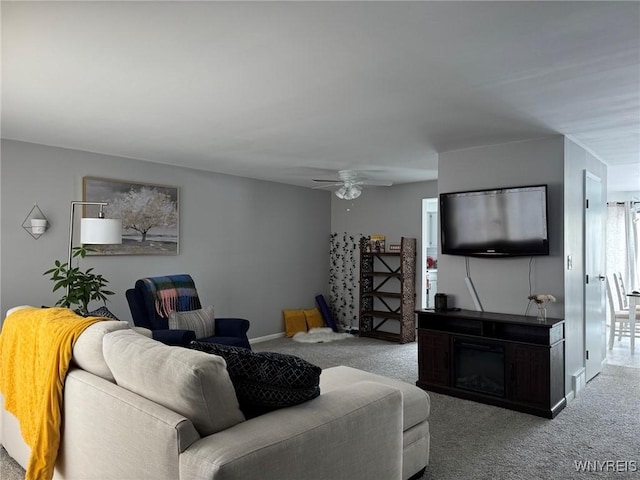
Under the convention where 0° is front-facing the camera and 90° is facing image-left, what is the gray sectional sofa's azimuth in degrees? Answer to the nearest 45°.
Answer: approximately 225°

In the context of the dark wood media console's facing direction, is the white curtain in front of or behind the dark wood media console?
behind

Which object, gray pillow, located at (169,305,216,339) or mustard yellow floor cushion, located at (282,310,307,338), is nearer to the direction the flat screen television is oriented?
the gray pillow

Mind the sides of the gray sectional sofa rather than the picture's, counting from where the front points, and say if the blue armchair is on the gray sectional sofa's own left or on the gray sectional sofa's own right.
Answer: on the gray sectional sofa's own left

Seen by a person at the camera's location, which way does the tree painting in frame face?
facing the viewer and to the right of the viewer

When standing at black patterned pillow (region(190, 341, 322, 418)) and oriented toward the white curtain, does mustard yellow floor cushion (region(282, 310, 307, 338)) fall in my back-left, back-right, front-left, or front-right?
front-left

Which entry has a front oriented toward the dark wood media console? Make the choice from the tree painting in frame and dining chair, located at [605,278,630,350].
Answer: the tree painting in frame

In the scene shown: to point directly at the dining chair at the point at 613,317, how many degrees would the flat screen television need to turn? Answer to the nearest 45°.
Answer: approximately 180°

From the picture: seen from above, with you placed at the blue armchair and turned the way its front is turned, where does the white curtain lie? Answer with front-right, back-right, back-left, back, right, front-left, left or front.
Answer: front-left

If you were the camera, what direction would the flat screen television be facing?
facing the viewer and to the left of the viewer

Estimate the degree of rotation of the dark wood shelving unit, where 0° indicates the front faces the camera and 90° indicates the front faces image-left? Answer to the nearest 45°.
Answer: approximately 45°

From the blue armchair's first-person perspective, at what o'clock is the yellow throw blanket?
The yellow throw blanket is roughly at 2 o'clock from the blue armchair.

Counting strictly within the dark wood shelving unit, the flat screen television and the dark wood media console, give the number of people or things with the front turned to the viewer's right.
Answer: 0

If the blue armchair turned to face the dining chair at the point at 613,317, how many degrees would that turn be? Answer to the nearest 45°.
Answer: approximately 45° to its left

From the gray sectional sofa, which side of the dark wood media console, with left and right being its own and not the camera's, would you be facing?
front

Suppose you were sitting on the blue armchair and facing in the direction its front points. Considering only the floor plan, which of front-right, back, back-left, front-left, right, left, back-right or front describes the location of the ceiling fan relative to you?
front-left

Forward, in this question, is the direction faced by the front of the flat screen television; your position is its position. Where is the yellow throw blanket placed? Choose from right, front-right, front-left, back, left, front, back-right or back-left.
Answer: front
